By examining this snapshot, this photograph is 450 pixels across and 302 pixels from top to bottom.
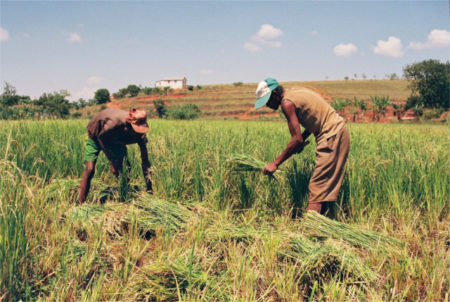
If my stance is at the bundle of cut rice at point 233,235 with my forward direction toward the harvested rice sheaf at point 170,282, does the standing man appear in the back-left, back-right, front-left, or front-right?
back-left

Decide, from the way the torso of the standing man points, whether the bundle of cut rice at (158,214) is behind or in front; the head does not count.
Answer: in front

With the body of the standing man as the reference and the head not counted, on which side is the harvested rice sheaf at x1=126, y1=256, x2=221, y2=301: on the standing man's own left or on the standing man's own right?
on the standing man's own left

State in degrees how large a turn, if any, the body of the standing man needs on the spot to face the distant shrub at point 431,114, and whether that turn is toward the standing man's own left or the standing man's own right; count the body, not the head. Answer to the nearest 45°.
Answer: approximately 90° to the standing man's own right

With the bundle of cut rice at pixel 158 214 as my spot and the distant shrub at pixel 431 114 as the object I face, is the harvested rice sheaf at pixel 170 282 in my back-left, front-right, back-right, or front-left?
back-right

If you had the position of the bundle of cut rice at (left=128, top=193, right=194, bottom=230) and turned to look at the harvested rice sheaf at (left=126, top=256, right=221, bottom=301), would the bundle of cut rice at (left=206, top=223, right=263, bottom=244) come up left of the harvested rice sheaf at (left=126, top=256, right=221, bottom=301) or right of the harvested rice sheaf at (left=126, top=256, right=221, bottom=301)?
left

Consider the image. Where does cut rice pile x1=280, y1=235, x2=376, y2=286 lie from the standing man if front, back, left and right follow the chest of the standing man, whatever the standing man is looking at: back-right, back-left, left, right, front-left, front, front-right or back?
left

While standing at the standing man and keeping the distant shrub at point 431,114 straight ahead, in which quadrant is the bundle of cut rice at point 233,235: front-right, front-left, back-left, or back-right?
back-left

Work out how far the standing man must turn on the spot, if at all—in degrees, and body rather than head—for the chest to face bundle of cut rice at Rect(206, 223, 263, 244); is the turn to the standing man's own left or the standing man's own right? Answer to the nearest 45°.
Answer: approximately 45° to the standing man's own left

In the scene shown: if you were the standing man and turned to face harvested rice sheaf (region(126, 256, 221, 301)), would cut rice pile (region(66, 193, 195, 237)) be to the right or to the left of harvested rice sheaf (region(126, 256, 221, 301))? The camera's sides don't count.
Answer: right

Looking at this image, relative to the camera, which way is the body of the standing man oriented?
to the viewer's left

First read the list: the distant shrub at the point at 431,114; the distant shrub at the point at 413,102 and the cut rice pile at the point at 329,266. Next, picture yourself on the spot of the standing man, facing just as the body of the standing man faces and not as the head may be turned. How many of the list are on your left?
1

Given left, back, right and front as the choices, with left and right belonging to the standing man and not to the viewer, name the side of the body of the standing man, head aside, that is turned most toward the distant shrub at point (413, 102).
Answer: right

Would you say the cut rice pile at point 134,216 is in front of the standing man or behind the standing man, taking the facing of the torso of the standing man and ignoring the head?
in front
